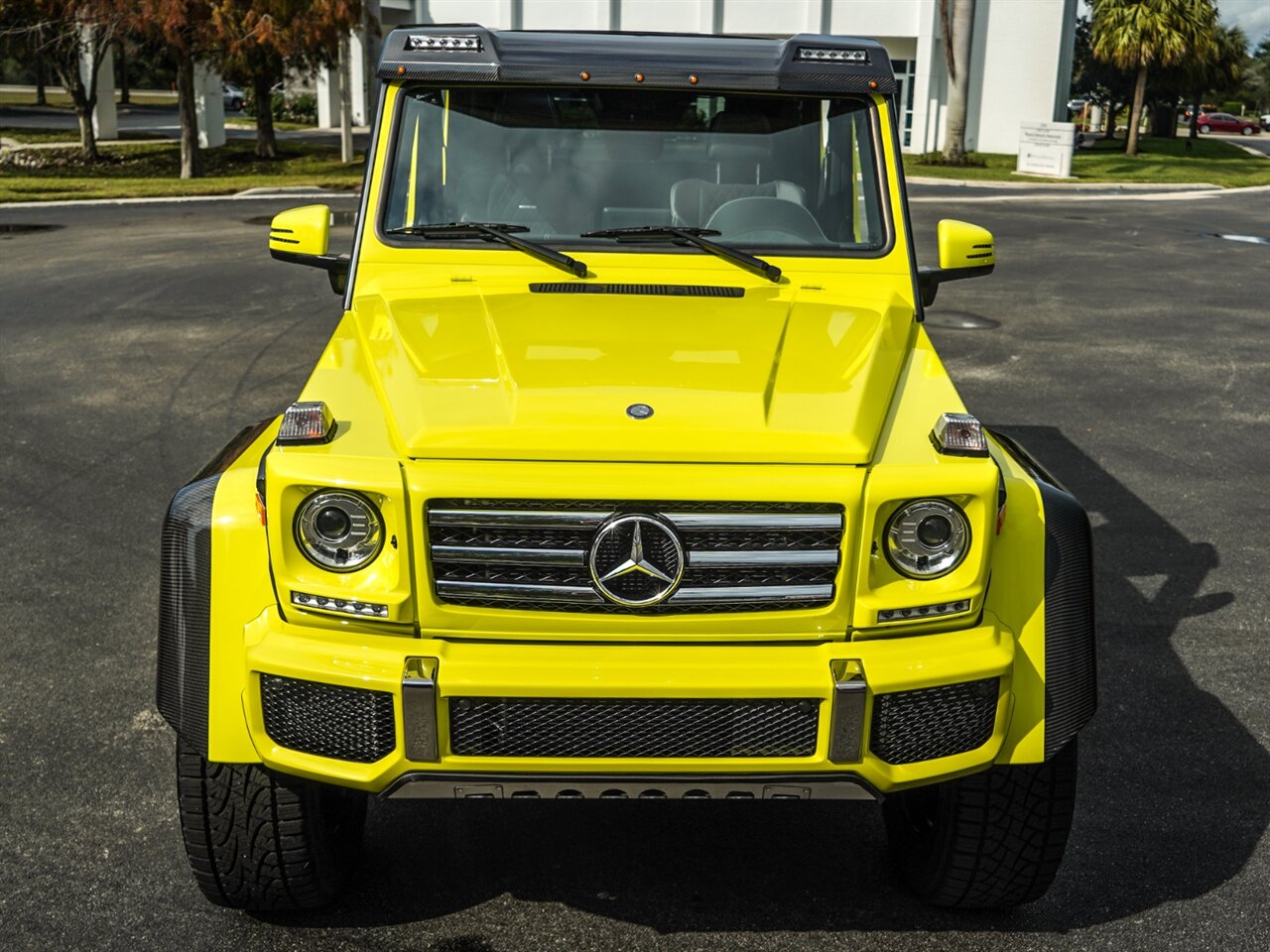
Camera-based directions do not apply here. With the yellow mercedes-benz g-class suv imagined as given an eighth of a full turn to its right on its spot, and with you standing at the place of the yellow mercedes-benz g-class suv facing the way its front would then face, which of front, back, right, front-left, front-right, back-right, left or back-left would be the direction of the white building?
back-right

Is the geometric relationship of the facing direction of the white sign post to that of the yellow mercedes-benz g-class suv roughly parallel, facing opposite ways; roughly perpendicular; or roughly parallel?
roughly parallel

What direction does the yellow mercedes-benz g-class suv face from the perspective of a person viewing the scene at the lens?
facing the viewer

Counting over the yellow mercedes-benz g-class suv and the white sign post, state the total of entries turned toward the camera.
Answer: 2

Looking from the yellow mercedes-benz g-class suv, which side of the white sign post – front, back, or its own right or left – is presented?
front

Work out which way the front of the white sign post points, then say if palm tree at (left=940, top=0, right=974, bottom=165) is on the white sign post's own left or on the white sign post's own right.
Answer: on the white sign post's own right

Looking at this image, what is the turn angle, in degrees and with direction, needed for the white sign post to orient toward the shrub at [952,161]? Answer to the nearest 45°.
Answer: approximately 135° to its right

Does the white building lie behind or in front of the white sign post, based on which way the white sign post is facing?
behind

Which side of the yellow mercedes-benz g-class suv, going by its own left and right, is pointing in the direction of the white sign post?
back
